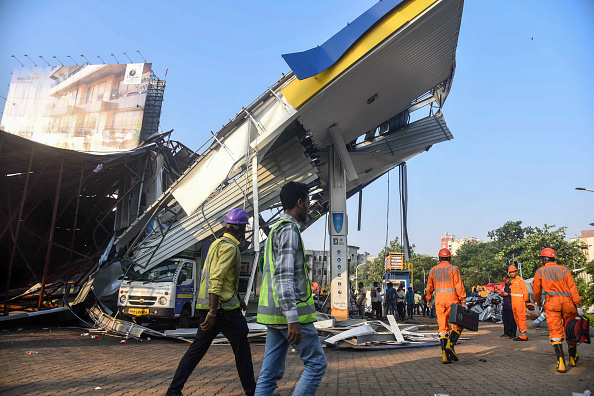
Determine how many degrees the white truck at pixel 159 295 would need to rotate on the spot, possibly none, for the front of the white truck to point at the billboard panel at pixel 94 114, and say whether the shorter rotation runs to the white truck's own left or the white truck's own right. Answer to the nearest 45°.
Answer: approximately 135° to the white truck's own right

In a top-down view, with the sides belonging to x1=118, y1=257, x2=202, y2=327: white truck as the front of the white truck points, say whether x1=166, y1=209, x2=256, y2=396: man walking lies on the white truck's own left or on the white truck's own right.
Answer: on the white truck's own left

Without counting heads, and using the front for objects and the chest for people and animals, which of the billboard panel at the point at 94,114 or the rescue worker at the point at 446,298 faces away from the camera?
the rescue worker

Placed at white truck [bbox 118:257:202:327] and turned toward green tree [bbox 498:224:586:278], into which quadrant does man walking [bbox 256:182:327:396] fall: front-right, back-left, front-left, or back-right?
back-right

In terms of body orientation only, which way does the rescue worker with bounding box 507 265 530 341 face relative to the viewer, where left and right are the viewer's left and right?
facing the viewer and to the left of the viewer

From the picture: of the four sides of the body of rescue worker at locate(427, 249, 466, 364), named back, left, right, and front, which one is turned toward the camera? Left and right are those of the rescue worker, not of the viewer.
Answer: back

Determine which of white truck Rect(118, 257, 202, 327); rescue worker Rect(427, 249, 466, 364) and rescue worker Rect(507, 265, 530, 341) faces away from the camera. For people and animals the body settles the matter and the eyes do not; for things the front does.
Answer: rescue worker Rect(427, 249, 466, 364)

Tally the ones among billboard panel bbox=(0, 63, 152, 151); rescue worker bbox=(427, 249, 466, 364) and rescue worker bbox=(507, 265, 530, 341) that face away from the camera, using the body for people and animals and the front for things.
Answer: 1

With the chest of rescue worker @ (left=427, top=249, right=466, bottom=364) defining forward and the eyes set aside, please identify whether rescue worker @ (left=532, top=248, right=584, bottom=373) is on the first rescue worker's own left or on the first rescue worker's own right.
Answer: on the first rescue worker's own right

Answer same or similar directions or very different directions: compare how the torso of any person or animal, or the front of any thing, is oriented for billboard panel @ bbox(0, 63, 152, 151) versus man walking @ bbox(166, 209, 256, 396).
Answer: very different directions

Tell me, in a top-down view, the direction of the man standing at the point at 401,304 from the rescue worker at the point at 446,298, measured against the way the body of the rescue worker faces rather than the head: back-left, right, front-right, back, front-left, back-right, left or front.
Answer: front

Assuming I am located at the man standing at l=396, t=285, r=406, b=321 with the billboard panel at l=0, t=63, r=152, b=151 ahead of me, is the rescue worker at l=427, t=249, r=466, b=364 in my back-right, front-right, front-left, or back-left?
back-left

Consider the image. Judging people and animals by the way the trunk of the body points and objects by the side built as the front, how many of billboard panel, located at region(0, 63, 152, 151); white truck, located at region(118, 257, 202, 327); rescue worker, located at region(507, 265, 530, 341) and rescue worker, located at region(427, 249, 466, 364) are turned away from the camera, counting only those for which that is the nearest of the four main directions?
1

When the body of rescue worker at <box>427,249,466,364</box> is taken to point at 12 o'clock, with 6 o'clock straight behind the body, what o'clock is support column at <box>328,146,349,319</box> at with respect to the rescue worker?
The support column is roughly at 11 o'clock from the rescue worker.
